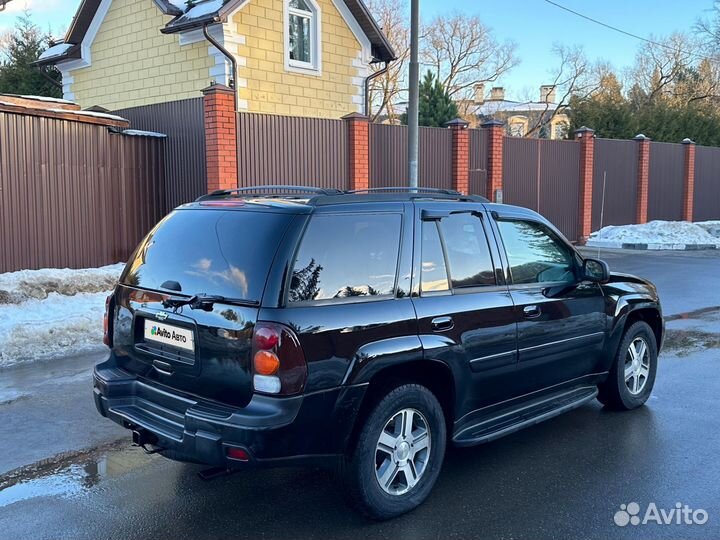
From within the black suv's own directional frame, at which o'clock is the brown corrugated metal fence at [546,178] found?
The brown corrugated metal fence is roughly at 11 o'clock from the black suv.

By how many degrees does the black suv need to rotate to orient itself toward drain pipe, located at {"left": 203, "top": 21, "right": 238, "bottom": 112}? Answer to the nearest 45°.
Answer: approximately 45° to its left

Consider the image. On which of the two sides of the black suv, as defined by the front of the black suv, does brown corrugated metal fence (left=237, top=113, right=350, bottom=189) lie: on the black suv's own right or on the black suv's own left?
on the black suv's own left

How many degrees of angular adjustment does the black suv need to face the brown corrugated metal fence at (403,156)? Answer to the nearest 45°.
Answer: approximately 45° to its left

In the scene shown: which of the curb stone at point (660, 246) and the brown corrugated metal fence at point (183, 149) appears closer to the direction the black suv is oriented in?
the curb stone

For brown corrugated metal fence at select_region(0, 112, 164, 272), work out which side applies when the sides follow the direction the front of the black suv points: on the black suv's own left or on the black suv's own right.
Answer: on the black suv's own left

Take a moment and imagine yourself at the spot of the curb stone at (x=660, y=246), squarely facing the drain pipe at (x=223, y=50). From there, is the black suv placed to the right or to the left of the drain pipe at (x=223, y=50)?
left

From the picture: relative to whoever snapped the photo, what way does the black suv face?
facing away from the viewer and to the right of the viewer
